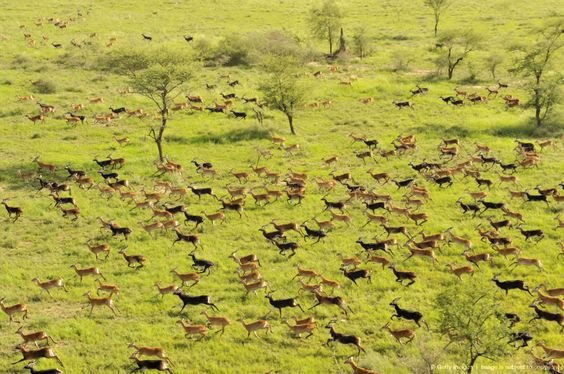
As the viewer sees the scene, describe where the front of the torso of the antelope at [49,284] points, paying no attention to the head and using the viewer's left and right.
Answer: facing to the left of the viewer

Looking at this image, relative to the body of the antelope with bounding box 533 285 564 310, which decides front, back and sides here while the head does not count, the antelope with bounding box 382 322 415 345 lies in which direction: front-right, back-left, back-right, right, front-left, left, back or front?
front-left

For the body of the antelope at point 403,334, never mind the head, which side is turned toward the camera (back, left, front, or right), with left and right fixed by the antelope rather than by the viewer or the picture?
left

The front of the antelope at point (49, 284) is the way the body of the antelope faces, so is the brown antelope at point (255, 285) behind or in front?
behind

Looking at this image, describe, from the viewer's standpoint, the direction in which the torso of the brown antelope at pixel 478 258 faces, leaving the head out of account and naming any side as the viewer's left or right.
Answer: facing to the left of the viewer

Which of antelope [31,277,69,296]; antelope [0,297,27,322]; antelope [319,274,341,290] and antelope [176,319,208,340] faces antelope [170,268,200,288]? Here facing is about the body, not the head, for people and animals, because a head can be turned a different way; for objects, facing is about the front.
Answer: antelope [319,274,341,290]

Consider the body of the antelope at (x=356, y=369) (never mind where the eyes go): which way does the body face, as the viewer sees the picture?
to the viewer's left

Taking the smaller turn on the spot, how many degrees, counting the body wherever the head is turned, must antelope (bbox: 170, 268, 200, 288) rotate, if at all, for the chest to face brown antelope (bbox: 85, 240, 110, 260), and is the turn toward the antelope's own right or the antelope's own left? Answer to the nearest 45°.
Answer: approximately 45° to the antelope's own right

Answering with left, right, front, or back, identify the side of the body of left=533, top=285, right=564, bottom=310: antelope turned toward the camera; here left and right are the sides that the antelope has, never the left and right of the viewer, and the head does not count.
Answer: left

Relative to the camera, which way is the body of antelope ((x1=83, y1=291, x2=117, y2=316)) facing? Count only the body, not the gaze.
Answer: to the viewer's left
